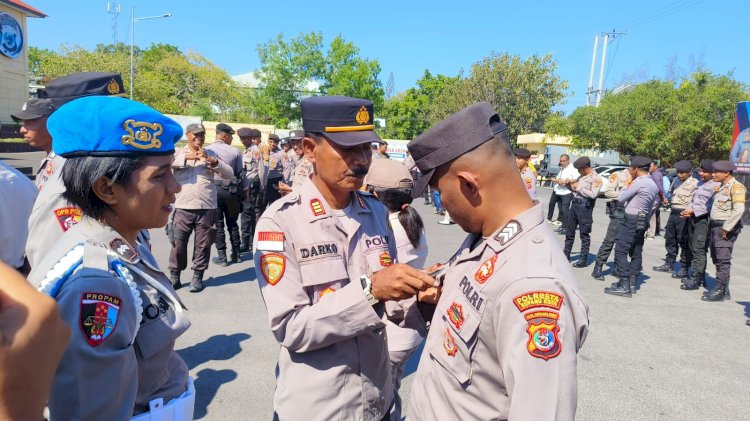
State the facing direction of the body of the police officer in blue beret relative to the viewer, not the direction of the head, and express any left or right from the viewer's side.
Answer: facing to the right of the viewer

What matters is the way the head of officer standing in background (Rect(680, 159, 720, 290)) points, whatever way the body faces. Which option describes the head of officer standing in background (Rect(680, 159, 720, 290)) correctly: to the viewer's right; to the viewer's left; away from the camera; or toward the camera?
to the viewer's left

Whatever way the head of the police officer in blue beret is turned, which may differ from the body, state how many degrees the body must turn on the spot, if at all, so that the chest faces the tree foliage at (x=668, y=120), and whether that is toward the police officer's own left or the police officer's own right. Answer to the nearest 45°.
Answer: approximately 45° to the police officer's own left

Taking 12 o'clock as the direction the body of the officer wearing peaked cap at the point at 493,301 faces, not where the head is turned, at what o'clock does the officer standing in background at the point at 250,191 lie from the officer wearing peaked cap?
The officer standing in background is roughly at 2 o'clock from the officer wearing peaked cap.

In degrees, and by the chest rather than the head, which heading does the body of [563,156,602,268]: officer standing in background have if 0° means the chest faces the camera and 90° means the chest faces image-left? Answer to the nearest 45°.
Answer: approximately 45°

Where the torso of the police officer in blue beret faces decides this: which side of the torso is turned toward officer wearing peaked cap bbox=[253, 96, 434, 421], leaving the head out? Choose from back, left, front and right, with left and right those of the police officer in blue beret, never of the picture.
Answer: front

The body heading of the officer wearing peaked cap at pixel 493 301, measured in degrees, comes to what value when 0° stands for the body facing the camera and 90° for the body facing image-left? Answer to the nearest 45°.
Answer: approximately 90°

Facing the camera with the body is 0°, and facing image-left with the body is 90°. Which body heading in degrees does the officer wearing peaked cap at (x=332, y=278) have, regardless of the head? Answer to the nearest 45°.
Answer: approximately 315°

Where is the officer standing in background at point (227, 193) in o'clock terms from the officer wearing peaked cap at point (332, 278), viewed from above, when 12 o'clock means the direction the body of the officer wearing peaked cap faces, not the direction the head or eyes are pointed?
The officer standing in background is roughly at 7 o'clock from the officer wearing peaked cap.

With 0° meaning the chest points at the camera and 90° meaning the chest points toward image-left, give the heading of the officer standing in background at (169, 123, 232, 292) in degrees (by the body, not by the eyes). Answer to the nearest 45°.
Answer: approximately 0°

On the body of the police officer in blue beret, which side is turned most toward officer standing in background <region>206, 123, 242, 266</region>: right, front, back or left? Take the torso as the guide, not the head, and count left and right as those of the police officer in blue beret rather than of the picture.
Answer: left

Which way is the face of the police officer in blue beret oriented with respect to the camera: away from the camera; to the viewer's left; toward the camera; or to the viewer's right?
to the viewer's right
